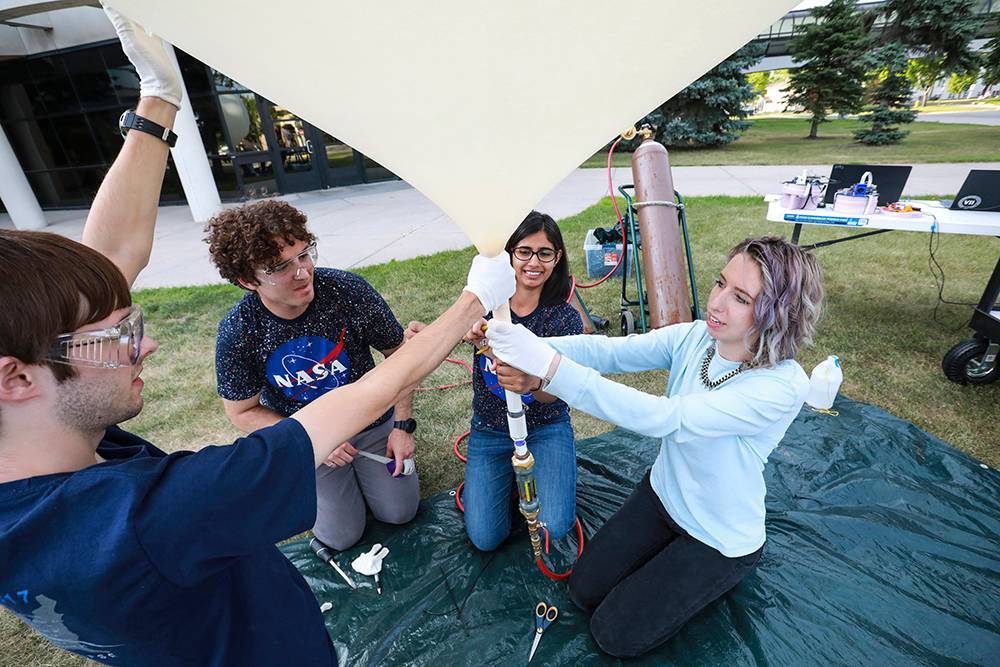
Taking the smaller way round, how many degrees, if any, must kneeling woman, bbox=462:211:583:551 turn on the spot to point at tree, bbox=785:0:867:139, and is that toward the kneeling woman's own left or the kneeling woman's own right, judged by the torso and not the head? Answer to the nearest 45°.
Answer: approximately 135° to the kneeling woman's own left

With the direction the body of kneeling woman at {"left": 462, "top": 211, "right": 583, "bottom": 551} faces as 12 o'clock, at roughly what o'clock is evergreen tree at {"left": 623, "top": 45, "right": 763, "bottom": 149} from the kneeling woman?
The evergreen tree is roughly at 7 o'clock from the kneeling woman.

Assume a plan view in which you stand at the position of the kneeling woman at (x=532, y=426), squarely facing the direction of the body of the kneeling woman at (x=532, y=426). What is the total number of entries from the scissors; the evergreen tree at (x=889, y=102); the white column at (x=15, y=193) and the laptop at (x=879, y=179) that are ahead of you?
1

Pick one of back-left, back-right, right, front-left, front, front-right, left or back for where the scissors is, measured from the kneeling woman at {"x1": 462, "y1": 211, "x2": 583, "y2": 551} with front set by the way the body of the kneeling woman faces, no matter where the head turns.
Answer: front

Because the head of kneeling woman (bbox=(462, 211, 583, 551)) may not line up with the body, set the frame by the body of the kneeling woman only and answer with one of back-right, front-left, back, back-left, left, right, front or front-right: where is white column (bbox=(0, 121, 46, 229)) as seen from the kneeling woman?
back-right

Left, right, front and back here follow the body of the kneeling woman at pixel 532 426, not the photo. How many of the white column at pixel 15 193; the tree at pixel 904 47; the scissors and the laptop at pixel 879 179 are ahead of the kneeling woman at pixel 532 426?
1

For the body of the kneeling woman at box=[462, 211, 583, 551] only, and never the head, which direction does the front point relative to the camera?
toward the camera

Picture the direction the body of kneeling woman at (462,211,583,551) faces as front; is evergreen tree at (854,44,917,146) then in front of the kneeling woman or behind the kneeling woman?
behind

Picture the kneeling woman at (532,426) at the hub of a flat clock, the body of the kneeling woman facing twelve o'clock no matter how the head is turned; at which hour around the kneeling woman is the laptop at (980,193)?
The laptop is roughly at 8 o'clock from the kneeling woman.

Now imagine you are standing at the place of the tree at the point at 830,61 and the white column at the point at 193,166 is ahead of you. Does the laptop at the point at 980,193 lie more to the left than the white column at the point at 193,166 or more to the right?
left

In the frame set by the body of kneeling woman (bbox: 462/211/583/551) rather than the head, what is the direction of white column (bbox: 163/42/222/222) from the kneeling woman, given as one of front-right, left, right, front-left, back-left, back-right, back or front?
back-right

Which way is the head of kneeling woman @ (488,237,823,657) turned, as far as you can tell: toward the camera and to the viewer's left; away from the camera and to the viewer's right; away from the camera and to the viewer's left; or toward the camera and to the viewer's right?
toward the camera and to the viewer's left

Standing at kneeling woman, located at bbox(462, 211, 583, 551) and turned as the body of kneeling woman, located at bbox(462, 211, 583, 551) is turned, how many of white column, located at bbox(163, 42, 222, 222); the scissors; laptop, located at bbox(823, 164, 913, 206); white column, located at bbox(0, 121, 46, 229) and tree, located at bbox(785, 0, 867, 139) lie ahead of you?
1

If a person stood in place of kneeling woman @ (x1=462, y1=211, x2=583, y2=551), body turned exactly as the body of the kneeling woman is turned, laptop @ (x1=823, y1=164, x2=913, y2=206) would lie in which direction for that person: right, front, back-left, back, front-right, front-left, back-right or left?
back-left
